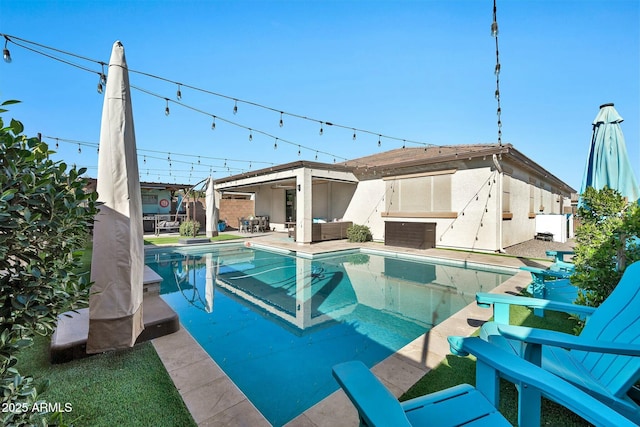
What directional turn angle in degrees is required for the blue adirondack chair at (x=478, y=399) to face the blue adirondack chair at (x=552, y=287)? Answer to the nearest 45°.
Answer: approximately 45° to its right

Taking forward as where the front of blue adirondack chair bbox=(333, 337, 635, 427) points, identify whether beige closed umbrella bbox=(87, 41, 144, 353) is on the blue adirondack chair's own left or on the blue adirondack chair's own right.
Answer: on the blue adirondack chair's own left

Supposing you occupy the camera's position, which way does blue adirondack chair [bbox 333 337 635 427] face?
facing away from the viewer and to the left of the viewer
